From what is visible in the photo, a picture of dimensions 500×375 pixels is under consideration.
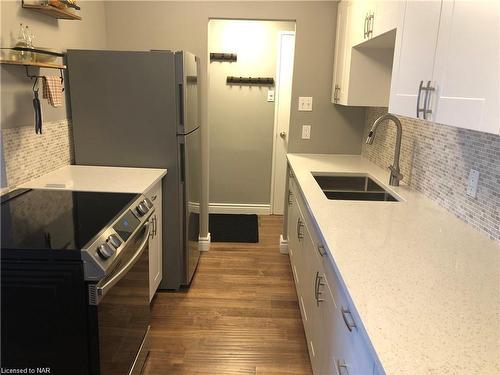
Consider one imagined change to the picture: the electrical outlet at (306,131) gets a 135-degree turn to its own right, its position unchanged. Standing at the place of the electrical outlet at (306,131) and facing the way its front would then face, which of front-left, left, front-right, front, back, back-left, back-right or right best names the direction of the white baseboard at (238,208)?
front

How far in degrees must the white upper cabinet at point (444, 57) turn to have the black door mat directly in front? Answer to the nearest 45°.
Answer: approximately 90° to its right

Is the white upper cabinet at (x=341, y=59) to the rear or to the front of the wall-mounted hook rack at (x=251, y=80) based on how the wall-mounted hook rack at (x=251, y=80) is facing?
to the front

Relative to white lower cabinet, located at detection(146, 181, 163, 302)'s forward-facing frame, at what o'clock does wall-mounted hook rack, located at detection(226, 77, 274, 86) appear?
The wall-mounted hook rack is roughly at 10 o'clock from the white lower cabinet.

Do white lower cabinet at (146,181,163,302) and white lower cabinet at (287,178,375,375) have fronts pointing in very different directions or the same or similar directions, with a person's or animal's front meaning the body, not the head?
very different directions

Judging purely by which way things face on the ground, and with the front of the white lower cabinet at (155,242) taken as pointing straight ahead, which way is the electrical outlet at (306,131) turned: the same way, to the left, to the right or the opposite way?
to the right

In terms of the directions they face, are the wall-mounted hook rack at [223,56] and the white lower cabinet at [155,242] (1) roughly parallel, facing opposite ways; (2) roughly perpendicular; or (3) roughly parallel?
roughly perpendicular

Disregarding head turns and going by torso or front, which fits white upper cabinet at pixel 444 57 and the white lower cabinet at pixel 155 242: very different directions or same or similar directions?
very different directions

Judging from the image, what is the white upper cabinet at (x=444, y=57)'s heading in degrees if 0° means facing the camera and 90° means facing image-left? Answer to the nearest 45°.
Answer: approximately 45°

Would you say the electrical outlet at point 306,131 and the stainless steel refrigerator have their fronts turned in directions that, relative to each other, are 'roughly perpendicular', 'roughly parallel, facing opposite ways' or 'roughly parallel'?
roughly perpendicular

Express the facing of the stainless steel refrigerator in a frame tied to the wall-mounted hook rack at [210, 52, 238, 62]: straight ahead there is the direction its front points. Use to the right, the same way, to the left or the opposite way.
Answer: to the left

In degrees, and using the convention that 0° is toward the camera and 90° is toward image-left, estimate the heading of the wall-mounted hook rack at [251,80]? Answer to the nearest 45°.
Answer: approximately 0°

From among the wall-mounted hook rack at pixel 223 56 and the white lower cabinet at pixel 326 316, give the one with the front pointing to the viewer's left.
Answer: the white lower cabinet

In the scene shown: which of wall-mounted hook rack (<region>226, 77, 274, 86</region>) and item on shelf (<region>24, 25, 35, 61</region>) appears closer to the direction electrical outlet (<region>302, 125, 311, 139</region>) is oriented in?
the item on shelf

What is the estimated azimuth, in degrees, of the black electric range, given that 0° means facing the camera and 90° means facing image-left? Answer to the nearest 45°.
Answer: approximately 315°
